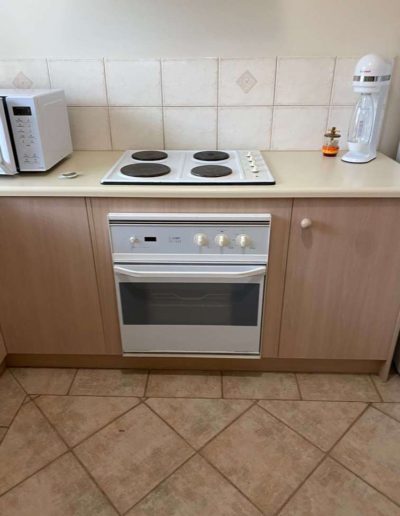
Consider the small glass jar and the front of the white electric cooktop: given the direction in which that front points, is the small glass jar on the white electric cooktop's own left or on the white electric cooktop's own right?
on the white electric cooktop's own left

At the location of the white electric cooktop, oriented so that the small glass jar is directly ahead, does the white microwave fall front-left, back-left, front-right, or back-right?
back-left

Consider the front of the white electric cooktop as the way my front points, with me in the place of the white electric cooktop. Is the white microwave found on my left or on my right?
on my right

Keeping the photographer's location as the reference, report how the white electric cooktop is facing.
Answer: facing the viewer

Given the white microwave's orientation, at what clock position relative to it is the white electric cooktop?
The white electric cooktop is roughly at 8 o'clock from the white microwave.

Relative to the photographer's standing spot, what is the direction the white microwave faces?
facing the viewer and to the left of the viewer

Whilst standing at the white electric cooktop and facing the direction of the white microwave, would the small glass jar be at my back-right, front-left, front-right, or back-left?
back-right

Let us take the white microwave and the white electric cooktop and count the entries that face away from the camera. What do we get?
0

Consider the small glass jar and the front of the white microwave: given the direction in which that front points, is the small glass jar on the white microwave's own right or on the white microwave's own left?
on the white microwave's own left
